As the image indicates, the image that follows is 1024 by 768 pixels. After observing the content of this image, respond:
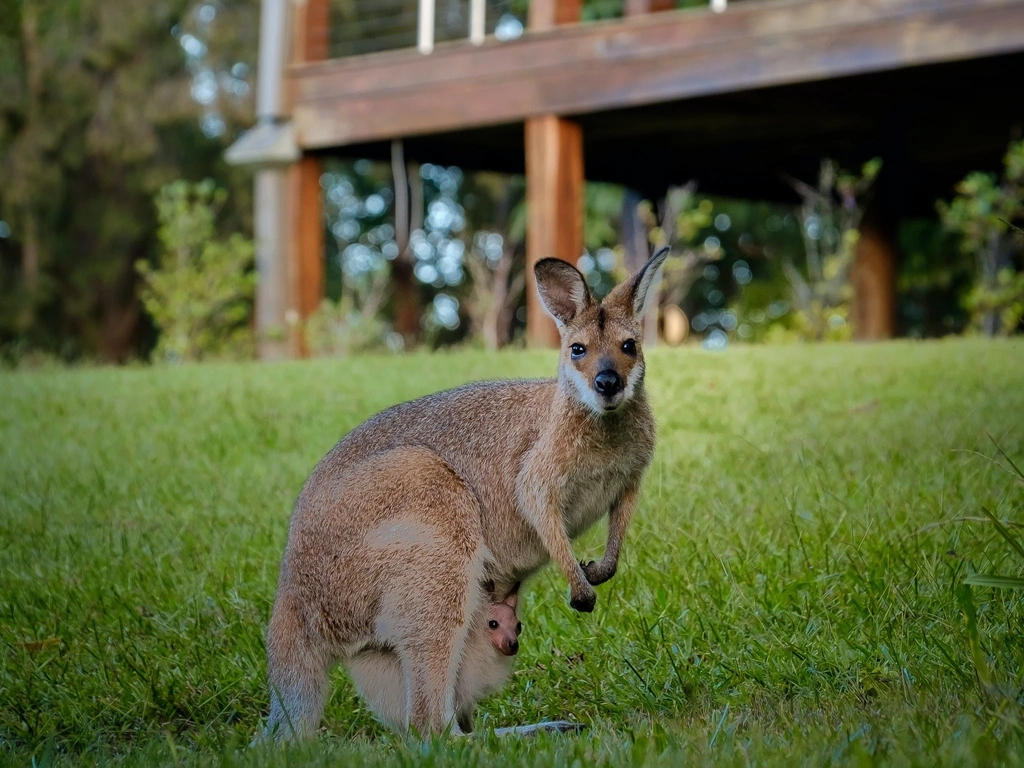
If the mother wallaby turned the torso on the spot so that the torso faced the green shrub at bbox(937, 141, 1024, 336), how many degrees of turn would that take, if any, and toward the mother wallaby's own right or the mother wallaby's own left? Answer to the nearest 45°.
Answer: approximately 90° to the mother wallaby's own left

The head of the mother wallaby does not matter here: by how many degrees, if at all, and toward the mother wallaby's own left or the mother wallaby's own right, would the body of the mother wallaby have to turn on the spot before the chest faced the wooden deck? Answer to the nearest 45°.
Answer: approximately 135° to the mother wallaby's own left

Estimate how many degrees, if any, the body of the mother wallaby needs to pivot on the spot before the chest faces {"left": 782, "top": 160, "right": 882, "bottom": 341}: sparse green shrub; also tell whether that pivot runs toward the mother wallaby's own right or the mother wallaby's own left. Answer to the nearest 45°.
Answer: approximately 135° to the mother wallaby's own left

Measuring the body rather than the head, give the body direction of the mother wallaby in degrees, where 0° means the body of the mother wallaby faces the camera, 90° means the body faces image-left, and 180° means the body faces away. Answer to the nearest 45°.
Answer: approximately 315°
